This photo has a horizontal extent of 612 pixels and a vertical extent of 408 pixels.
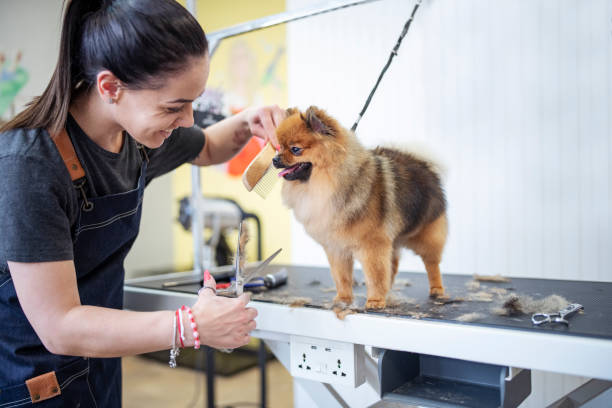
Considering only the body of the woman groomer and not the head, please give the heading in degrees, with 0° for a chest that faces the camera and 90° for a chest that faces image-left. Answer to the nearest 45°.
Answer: approximately 315°

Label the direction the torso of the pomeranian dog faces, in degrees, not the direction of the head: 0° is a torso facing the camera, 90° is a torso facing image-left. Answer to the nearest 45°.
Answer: approximately 45°

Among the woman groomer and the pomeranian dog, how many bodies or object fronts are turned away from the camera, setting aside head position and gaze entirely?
0
